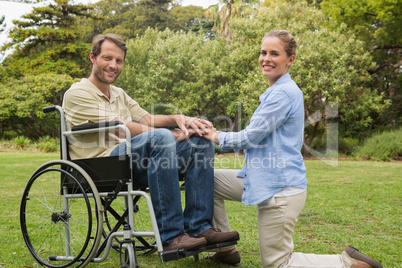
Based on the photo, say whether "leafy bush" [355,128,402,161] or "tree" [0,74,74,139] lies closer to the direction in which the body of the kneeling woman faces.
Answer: the tree

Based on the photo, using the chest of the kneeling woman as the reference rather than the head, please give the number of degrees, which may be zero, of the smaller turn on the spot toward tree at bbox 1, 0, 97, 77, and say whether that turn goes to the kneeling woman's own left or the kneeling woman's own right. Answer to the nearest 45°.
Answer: approximately 45° to the kneeling woman's own right

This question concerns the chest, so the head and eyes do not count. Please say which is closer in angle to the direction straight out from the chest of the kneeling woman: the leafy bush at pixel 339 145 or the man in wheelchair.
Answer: the man in wheelchair

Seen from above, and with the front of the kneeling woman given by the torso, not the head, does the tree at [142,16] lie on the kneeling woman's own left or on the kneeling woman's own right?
on the kneeling woman's own right

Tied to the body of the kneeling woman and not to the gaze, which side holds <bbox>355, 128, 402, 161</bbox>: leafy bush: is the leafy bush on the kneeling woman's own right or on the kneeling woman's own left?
on the kneeling woman's own right

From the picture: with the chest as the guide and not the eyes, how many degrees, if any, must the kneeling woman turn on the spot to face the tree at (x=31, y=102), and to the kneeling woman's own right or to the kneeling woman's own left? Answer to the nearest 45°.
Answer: approximately 45° to the kneeling woman's own right

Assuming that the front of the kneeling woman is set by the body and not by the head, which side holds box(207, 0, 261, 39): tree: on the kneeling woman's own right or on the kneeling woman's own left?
on the kneeling woman's own right

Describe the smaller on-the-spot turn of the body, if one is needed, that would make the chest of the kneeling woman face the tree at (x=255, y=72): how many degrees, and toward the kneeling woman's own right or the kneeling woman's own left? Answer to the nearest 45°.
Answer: approximately 90° to the kneeling woman's own right

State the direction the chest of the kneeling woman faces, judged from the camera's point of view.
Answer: to the viewer's left
